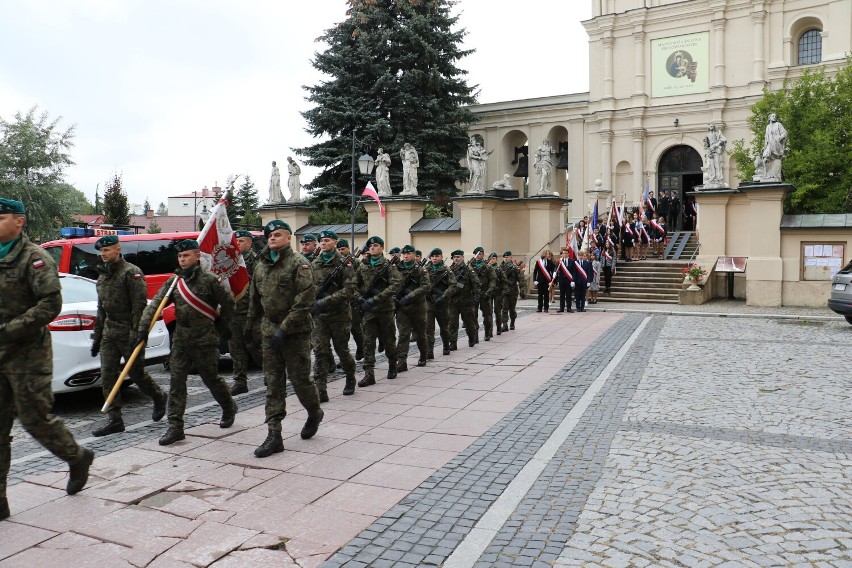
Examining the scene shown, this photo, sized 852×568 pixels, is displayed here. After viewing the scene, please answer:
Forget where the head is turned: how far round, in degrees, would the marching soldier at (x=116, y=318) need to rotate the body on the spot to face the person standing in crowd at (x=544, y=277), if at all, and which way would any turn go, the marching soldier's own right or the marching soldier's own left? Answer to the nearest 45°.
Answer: approximately 180°

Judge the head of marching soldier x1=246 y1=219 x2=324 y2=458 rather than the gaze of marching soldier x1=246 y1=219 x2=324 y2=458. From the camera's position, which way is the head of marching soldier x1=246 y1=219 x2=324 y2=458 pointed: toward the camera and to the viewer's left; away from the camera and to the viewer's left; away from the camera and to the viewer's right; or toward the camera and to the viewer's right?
toward the camera and to the viewer's left

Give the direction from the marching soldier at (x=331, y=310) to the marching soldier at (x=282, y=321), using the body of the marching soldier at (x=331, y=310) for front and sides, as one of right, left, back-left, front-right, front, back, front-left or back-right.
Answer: front-left

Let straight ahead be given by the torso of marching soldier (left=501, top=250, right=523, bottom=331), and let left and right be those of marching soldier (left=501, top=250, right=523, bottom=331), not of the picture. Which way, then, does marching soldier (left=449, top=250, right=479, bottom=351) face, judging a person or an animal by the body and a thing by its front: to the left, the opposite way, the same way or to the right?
the same way

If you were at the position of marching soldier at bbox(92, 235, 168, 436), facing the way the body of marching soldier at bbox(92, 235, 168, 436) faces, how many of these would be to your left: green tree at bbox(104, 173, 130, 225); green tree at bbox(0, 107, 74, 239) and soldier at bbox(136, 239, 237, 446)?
1

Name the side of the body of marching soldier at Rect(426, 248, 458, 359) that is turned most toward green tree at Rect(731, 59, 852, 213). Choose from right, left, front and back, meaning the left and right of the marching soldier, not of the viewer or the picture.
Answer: back

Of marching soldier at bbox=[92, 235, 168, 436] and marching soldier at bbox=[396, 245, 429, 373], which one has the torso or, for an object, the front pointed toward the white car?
marching soldier at bbox=[396, 245, 429, 373]

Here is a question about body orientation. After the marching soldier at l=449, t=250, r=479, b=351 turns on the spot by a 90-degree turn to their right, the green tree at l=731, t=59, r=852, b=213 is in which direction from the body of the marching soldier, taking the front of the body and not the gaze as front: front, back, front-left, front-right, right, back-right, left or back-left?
right

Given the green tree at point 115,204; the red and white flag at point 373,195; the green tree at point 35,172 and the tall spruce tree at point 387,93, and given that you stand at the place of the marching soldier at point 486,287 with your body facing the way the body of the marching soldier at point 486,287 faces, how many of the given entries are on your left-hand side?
0

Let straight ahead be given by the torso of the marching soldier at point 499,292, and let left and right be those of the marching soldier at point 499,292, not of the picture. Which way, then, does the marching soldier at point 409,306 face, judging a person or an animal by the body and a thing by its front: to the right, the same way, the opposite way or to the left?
the same way

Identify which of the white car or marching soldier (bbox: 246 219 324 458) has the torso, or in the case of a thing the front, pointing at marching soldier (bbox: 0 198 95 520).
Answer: marching soldier (bbox: 246 219 324 458)

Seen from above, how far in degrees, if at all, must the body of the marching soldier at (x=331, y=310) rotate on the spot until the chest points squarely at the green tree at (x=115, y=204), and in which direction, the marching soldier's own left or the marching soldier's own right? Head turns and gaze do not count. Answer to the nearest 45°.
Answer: approximately 135° to the marching soldier's own right

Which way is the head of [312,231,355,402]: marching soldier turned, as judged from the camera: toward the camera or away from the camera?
toward the camera

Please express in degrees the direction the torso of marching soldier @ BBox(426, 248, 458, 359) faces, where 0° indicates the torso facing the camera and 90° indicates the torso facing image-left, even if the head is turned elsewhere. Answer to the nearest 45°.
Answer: approximately 45°

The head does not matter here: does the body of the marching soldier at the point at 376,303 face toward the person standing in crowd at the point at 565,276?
no

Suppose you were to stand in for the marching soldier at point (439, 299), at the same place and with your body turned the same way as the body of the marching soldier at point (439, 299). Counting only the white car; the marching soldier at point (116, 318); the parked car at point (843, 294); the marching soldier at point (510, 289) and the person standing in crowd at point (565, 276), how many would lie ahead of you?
2

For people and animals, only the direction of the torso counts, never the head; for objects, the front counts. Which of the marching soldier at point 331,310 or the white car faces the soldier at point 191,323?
the marching soldier

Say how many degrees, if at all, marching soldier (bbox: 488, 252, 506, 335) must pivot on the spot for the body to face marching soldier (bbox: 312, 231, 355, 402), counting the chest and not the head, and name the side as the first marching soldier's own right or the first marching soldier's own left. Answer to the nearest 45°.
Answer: approximately 45° to the first marching soldier's own left

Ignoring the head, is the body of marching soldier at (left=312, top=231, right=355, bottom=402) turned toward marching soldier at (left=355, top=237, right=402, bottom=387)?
no

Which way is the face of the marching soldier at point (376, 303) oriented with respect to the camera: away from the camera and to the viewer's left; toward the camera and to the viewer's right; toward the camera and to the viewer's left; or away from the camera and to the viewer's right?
toward the camera and to the viewer's left

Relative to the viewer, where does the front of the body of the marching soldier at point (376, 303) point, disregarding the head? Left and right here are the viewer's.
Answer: facing the viewer and to the left of the viewer

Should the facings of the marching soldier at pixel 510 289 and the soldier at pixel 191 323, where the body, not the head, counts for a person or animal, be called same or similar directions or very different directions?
same or similar directions

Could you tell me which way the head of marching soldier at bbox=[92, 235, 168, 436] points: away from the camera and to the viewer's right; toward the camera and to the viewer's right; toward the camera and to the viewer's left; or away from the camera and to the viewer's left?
toward the camera and to the viewer's left

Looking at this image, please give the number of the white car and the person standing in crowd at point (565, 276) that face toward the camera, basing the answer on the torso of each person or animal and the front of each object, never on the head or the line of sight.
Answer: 1

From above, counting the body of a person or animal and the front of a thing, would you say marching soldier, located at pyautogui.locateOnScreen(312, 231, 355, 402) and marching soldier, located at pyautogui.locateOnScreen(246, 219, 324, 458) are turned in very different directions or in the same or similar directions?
same or similar directions

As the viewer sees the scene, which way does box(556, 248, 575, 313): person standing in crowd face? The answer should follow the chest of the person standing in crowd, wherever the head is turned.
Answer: toward the camera
